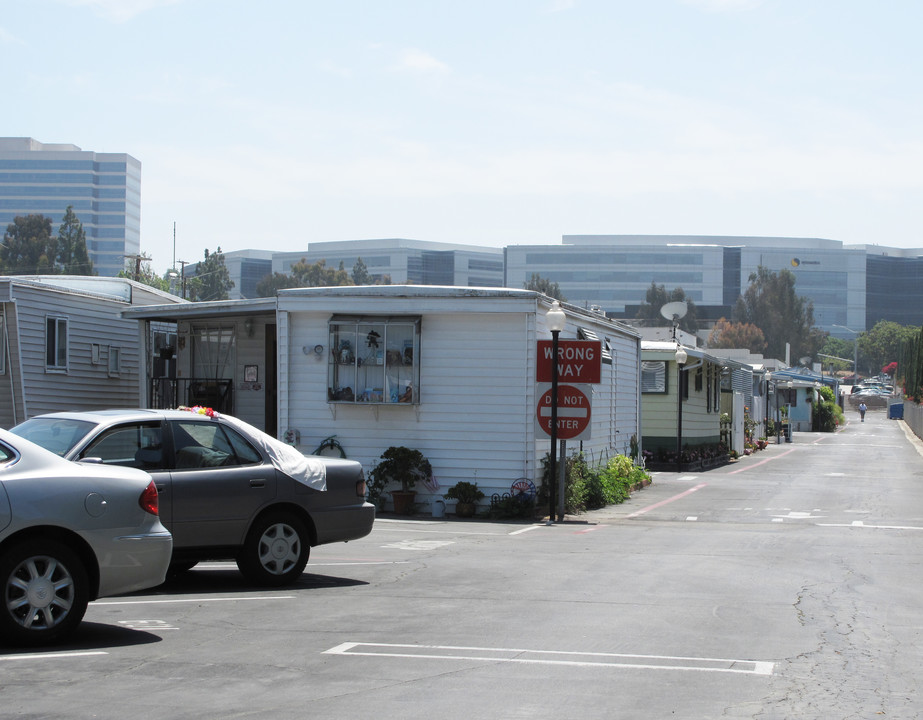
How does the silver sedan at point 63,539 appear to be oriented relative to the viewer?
to the viewer's left

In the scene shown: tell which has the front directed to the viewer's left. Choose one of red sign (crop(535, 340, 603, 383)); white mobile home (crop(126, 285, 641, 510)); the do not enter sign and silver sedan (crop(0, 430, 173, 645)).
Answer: the silver sedan

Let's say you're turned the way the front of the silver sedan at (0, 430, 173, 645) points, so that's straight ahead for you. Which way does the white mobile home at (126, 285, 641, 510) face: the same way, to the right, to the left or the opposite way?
to the left

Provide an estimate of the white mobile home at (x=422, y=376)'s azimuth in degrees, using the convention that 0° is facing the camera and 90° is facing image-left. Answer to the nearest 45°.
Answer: approximately 0°

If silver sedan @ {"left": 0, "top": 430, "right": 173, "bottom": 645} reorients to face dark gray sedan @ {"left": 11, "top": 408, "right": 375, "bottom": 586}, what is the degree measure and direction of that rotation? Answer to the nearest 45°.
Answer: approximately 135° to its right

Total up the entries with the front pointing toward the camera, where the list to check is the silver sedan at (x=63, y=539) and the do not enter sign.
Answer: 1

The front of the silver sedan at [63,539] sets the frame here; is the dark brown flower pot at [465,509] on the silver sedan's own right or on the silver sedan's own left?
on the silver sedan's own right
